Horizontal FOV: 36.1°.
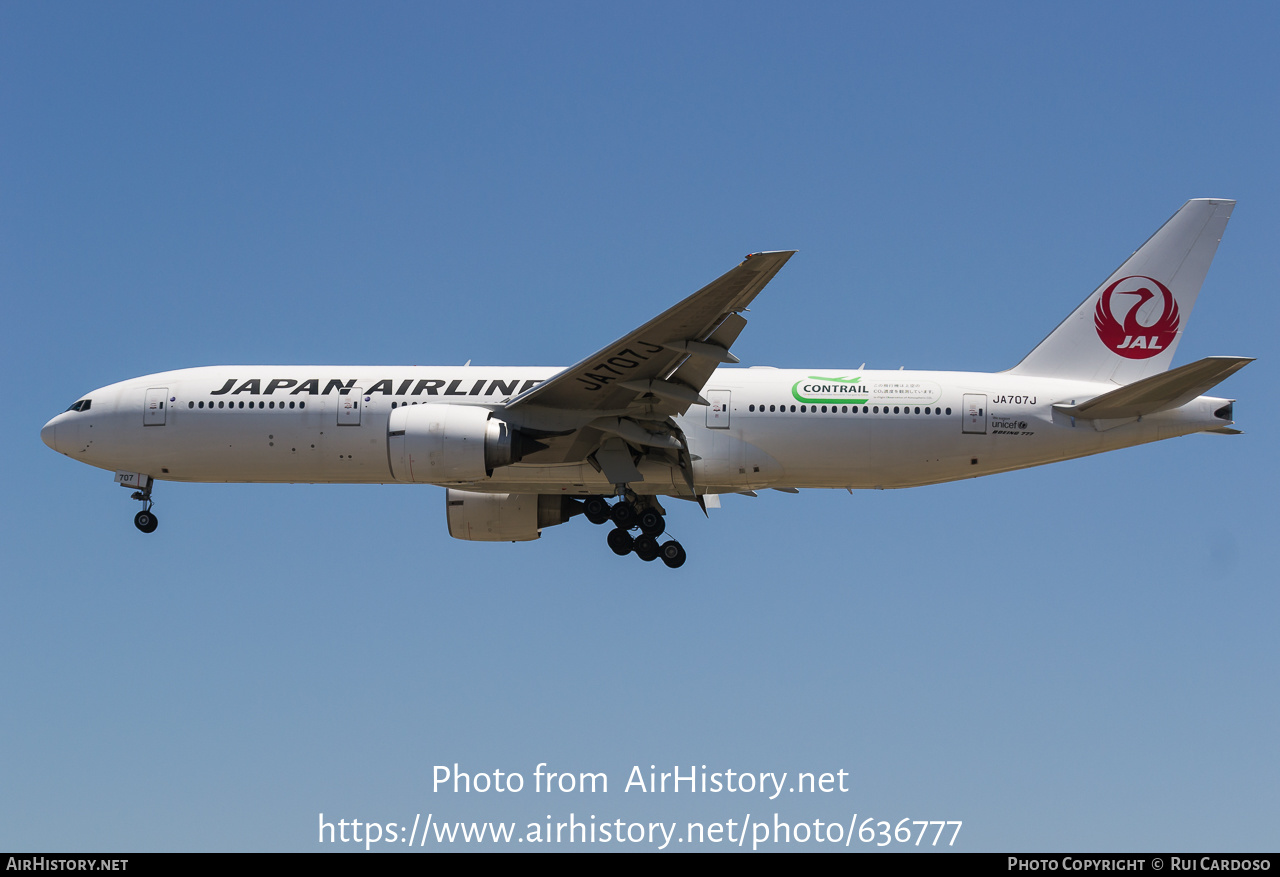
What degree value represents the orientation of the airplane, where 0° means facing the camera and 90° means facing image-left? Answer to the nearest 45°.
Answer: approximately 90°
